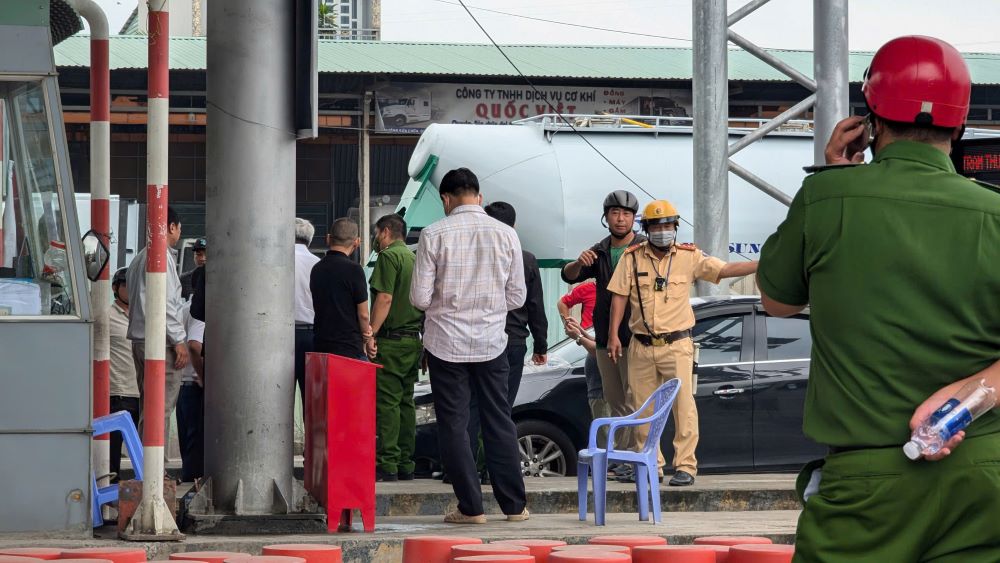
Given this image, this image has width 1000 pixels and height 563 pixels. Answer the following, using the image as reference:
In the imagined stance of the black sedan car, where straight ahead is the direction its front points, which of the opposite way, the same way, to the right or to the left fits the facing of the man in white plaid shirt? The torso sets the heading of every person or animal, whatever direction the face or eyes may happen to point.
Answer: to the right

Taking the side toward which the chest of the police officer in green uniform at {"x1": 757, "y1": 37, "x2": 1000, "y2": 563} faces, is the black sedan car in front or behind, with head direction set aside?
in front

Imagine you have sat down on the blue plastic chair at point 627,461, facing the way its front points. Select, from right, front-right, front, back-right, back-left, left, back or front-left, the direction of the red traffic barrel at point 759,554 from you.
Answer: left

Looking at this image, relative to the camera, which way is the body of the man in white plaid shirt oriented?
away from the camera

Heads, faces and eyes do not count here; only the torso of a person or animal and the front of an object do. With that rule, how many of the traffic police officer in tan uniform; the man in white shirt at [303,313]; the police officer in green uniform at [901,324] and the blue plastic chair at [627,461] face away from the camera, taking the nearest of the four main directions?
2

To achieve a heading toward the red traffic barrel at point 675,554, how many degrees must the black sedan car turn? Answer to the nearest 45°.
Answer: approximately 90° to its left

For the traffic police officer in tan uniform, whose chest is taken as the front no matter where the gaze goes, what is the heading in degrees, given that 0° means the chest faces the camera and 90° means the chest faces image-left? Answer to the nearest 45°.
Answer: approximately 0°

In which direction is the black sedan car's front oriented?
to the viewer's left

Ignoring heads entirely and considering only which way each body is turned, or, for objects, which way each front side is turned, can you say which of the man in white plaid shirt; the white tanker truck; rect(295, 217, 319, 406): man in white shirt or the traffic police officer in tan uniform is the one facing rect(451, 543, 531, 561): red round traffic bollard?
the traffic police officer in tan uniform

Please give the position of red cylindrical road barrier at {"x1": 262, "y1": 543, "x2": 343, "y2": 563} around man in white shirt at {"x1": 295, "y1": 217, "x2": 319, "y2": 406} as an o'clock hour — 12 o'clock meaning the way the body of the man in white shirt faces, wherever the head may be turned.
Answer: The red cylindrical road barrier is roughly at 6 o'clock from the man in white shirt.

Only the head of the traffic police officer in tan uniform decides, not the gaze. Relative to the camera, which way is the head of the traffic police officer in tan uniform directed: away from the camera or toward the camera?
toward the camera

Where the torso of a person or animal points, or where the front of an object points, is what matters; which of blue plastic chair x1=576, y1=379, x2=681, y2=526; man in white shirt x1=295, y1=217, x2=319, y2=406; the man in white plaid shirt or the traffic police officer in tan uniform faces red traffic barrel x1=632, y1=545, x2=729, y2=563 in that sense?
the traffic police officer in tan uniform
